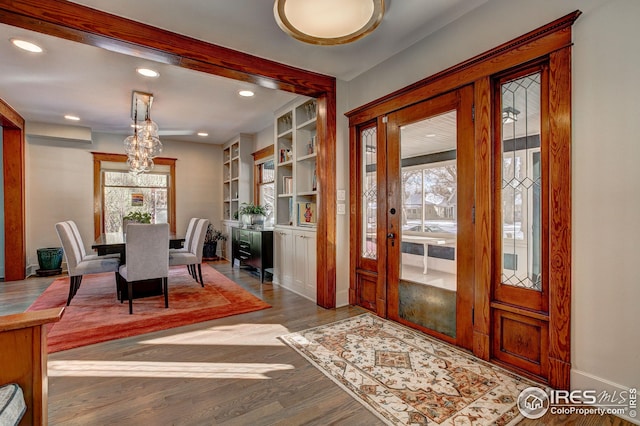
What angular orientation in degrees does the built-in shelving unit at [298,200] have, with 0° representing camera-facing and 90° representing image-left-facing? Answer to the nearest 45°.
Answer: approximately 45°

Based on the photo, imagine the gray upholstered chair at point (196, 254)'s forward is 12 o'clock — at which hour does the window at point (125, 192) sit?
The window is roughly at 2 o'clock from the gray upholstered chair.

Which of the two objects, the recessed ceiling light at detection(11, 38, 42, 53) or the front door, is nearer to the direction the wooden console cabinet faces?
the recessed ceiling light

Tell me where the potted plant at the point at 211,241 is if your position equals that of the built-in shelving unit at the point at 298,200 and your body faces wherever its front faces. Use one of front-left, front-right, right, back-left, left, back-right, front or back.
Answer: right

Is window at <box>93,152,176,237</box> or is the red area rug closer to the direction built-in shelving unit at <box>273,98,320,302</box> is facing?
the red area rug

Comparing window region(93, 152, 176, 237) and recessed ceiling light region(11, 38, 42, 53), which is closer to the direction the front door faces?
the recessed ceiling light

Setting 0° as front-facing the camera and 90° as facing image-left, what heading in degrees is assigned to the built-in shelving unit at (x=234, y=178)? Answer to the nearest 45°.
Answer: approximately 45°

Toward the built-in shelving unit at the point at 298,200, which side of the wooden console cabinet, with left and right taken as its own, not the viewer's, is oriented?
left

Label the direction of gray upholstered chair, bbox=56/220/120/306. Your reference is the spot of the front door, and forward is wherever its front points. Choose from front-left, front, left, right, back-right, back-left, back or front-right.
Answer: front-right

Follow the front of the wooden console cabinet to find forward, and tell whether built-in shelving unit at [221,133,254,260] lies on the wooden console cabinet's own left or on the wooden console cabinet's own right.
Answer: on the wooden console cabinet's own right

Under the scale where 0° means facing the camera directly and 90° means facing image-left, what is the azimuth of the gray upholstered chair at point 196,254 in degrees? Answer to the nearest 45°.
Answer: approximately 90°

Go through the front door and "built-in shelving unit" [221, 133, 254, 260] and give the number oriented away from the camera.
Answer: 0
